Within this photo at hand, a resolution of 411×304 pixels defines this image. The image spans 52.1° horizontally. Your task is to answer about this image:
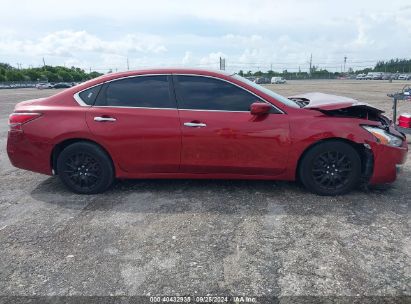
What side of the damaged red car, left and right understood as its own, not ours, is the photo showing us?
right
